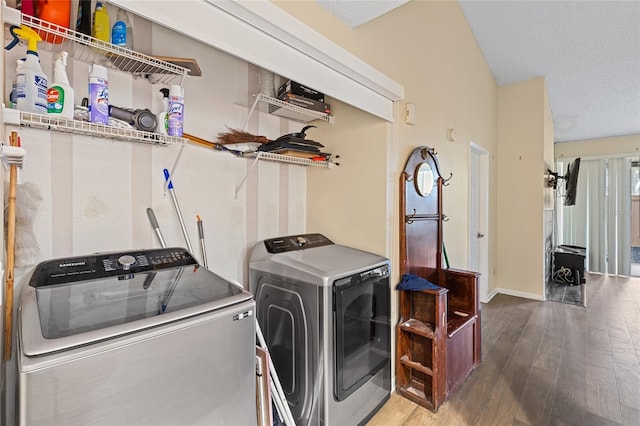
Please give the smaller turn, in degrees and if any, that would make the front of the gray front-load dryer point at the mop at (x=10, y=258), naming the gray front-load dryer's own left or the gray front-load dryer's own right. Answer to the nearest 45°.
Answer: approximately 90° to the gray front-load dryer's own right

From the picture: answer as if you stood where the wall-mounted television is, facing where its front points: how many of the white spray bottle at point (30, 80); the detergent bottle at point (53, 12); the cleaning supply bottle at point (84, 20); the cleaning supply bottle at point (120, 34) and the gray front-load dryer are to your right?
5

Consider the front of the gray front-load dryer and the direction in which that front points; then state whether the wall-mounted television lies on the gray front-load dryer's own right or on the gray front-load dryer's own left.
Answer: on the gray front-load dryer's own left

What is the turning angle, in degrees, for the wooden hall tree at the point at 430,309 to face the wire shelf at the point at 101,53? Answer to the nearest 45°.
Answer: approximately 90° to its right

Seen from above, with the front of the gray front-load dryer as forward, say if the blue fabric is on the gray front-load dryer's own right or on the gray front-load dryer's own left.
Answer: on the gray front-load dryer's own left

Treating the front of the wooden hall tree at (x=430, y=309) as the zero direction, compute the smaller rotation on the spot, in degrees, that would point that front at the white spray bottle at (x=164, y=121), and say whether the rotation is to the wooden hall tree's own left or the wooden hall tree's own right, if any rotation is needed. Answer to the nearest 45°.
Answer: approximately 90° to the wooden hall tree's own right

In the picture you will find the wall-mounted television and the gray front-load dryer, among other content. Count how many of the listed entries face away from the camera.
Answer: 0

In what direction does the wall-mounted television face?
to the viewer's right

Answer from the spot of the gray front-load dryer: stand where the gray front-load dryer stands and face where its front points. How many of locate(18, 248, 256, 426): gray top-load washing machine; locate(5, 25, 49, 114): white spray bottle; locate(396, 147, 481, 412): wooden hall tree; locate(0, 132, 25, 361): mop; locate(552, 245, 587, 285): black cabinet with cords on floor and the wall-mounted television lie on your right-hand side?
3

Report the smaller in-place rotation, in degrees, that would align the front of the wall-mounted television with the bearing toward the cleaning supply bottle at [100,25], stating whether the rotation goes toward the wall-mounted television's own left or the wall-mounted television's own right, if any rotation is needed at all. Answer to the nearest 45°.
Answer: approximately 90° to the wall-mounted television's own right

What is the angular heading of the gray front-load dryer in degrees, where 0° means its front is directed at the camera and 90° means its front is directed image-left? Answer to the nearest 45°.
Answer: approximately 315°
